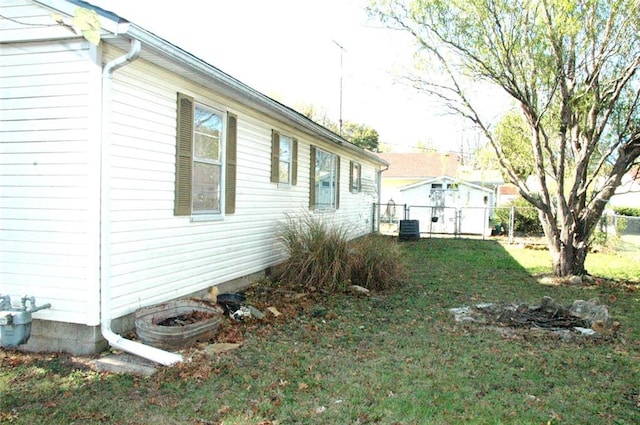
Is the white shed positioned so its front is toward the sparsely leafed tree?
yes

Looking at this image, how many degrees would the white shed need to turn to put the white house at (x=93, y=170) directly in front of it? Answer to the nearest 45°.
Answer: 0° — it already faces it

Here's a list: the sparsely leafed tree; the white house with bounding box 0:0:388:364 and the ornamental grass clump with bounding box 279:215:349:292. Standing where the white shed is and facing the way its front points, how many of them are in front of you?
3

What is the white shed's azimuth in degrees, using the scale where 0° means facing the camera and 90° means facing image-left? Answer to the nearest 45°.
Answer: approximately 0°

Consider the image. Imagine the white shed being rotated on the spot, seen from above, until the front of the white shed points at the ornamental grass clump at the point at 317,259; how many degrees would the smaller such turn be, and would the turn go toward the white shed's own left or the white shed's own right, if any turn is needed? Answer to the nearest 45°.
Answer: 0° — it already faces it
